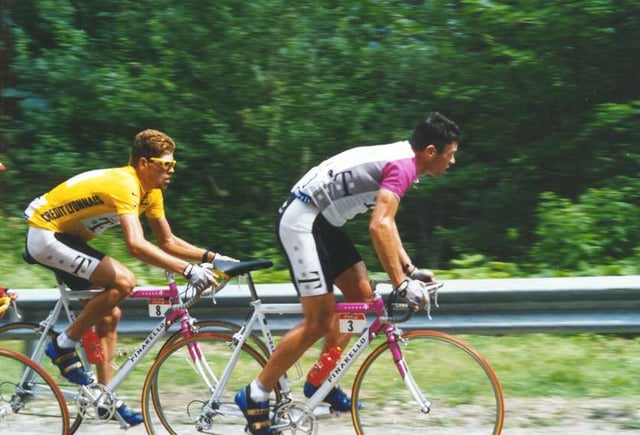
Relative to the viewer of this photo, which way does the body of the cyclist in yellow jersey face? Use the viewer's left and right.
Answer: facing to the right of the viewer

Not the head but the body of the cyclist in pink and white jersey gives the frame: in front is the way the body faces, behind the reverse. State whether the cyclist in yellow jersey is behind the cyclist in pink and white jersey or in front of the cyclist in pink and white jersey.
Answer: behind

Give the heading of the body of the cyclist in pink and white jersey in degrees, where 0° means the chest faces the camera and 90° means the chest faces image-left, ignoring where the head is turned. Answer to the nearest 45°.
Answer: approximately 270°

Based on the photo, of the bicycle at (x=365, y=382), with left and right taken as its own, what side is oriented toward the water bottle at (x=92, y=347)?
back

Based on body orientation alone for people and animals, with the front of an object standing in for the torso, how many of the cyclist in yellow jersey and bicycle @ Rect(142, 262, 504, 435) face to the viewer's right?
2

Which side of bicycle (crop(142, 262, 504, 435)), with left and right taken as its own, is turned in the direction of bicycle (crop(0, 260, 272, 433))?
back

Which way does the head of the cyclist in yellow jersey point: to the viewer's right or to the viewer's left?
to the viewer's right

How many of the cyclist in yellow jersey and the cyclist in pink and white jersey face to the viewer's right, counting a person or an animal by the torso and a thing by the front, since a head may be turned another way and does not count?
2

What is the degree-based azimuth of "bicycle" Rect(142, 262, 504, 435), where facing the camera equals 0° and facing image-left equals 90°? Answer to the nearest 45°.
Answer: approximately 270°

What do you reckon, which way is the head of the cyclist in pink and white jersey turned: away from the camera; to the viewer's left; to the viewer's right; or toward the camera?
to the viewer's right

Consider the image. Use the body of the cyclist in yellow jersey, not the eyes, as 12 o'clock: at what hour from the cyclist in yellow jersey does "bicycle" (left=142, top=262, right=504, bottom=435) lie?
The bicycle is roughly at 1 o'clock from the cyclist in yellow jersey.

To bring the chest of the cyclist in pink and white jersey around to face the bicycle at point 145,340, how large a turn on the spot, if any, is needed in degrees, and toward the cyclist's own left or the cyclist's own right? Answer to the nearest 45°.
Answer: approximately 180°
